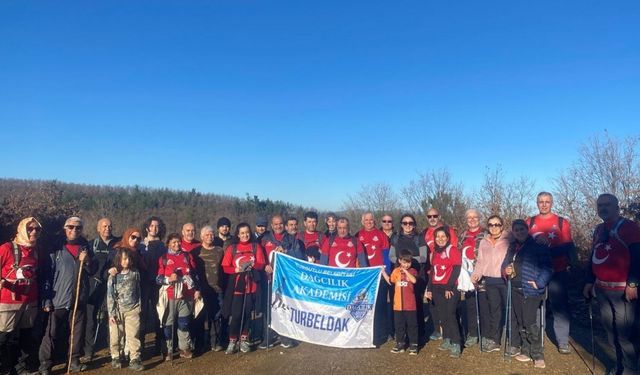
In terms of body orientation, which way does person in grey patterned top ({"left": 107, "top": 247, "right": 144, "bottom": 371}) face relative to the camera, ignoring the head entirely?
toward the camera

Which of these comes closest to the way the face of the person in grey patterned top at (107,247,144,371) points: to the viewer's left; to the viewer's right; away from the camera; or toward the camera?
toward the camera

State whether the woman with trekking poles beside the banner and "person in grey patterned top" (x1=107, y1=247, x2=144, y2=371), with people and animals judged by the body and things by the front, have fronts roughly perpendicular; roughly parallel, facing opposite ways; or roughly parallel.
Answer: roughly parallel

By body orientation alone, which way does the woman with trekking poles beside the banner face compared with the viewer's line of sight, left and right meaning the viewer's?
facing the viewer

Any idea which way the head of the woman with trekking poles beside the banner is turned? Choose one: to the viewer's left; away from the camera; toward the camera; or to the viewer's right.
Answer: toward the camera

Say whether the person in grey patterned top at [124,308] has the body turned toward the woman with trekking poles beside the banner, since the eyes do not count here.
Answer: no
